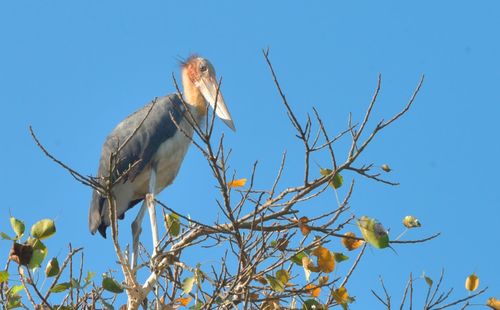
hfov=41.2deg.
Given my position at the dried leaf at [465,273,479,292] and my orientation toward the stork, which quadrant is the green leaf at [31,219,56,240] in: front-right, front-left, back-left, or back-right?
front-left

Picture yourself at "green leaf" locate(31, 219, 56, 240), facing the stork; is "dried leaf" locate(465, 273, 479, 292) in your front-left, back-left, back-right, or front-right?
front-right

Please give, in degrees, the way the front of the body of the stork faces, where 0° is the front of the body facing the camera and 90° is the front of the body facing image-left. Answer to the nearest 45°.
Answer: approximately 270°

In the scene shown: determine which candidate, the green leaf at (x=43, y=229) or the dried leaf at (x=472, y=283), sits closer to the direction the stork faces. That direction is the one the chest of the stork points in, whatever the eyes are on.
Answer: the dried leaf

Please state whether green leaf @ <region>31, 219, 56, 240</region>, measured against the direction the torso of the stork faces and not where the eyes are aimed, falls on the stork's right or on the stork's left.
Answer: on the stork's right
